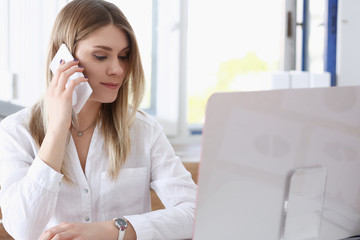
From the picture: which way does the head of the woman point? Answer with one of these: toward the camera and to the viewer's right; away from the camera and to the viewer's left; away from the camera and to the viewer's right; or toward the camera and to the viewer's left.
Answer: toward the camera and to the viewer's right

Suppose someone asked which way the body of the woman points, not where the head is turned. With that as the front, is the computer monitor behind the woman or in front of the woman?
in front

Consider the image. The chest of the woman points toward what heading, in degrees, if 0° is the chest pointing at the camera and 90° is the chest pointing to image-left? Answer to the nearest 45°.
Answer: approximately 0°
